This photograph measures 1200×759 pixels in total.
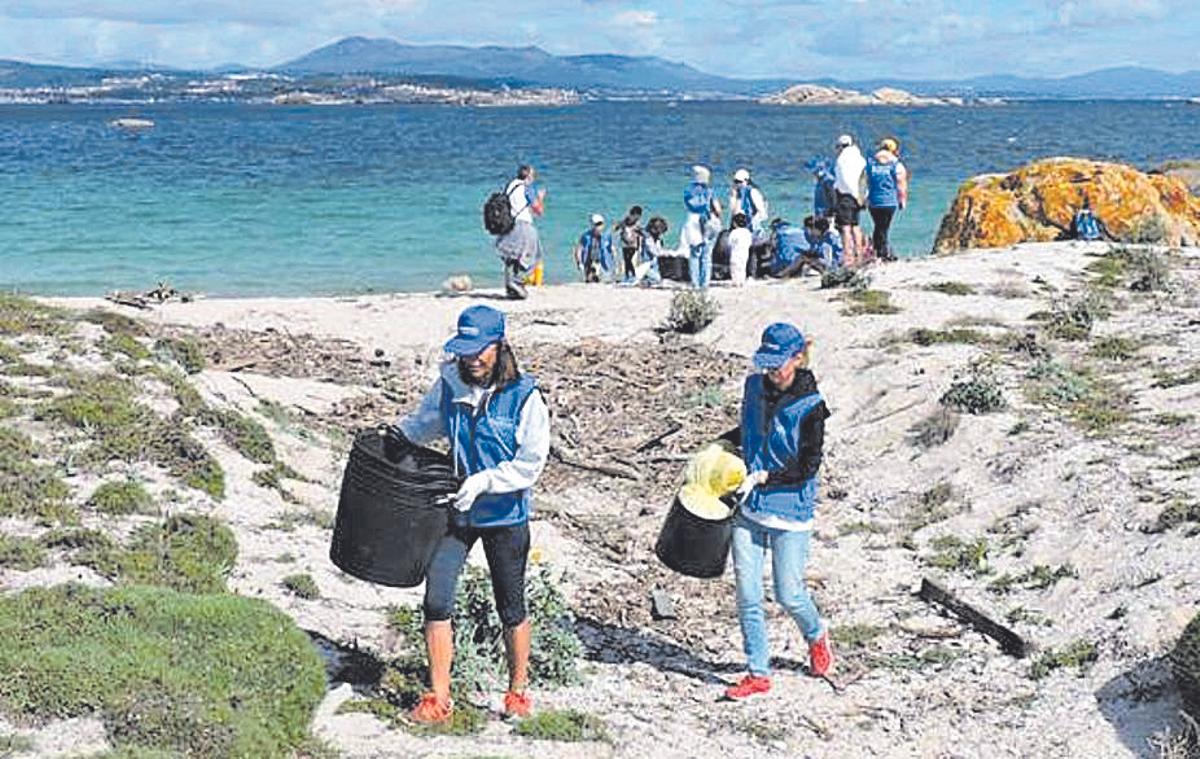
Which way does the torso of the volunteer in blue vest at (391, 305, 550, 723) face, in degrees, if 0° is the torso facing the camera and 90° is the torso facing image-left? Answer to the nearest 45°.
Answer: approximately 45°

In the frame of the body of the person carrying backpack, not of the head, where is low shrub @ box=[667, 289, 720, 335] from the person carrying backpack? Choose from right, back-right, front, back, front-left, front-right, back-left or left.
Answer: front-right

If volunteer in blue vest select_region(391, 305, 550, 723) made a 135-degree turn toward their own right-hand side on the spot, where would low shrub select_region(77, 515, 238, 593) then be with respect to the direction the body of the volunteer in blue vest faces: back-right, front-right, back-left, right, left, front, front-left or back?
front-left

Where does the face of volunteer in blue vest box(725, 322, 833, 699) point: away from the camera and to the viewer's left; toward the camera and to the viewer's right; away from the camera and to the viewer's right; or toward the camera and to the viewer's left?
toward the camera and to the viewer's left

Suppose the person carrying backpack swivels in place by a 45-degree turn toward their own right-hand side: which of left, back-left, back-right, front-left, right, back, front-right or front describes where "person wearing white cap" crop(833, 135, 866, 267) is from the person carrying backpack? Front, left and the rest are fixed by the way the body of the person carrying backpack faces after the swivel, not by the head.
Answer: front-left

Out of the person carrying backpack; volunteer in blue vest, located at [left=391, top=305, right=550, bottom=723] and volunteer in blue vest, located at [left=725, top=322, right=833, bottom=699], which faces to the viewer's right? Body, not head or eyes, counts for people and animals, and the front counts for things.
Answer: the person carrying backpack

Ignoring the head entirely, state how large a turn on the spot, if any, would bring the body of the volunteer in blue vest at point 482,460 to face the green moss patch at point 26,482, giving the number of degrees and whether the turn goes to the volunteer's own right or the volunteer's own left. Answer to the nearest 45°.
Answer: approximately 90° to the volunteer's own right

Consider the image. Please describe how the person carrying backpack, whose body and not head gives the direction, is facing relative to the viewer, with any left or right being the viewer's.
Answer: facing to the right of the viewer

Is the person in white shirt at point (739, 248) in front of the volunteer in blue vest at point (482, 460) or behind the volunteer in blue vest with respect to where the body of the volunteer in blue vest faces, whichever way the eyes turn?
behind

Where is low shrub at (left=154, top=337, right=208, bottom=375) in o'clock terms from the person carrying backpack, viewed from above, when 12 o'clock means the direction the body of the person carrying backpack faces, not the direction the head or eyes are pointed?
The low shrub is roughly at 4 o'clock from the person carrying backpack.

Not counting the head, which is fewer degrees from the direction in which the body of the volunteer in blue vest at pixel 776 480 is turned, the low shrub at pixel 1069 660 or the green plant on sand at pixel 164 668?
the green plant on sand

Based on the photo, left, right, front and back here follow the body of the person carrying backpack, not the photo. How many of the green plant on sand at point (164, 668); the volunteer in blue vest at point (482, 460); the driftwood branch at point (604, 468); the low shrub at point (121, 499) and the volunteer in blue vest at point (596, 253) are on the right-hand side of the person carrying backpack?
4

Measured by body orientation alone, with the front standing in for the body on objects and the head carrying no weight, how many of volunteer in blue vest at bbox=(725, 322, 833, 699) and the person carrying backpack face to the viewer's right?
1

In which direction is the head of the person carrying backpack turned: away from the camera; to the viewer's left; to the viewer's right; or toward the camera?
to the viewer's right

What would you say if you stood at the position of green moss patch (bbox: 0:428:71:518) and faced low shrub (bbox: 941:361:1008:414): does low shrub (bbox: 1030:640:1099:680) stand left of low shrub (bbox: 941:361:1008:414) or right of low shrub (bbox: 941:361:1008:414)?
right
